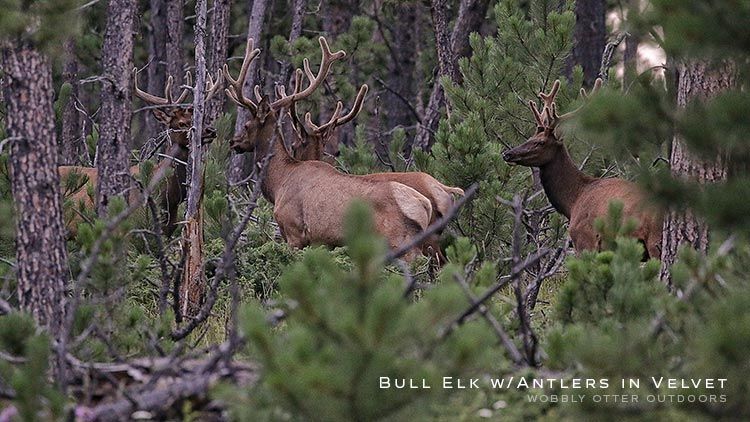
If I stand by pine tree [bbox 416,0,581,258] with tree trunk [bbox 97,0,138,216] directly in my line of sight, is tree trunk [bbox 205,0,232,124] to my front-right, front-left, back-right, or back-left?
front-right

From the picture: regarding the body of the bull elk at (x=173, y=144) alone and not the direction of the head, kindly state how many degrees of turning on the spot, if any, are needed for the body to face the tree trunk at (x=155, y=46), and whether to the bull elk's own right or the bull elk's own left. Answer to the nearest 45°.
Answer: approximately 90° to the bull elk's own left

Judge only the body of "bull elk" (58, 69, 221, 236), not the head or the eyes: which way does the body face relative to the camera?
to the viewer's right

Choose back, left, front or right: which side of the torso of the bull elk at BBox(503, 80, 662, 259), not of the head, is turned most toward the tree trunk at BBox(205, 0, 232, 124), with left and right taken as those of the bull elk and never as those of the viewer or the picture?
front

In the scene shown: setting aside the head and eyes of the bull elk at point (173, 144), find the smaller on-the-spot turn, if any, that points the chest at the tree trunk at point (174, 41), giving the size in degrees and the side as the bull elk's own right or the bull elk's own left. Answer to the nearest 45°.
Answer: approximately 90° to the bull elk's own left

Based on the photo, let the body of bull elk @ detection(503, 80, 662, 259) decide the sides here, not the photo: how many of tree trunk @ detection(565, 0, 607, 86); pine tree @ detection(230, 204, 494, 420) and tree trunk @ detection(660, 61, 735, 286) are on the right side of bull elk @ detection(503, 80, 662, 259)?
1

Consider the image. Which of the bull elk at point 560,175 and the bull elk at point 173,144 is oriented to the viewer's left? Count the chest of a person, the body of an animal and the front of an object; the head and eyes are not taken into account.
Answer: the bull elk at point 560,175

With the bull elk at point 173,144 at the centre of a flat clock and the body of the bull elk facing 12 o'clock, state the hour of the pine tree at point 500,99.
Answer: The pine tree is roughly at 12 o'clock from the bull elk.

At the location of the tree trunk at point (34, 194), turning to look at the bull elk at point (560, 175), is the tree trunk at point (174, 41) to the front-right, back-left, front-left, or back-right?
front-left

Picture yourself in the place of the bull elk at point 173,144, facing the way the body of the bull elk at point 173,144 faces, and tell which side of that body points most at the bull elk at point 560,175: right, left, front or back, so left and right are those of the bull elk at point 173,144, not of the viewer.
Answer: front

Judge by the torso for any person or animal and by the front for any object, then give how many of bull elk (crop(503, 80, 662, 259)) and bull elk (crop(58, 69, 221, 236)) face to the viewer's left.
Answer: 1

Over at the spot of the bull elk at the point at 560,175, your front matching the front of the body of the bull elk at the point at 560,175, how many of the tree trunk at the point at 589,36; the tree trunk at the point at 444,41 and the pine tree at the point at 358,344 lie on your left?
1

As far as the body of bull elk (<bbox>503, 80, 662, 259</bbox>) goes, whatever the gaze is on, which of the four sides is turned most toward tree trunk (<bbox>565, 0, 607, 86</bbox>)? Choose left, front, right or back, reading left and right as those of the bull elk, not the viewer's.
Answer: right

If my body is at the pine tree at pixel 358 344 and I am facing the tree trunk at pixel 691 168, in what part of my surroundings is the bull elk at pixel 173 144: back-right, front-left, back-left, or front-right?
front-left

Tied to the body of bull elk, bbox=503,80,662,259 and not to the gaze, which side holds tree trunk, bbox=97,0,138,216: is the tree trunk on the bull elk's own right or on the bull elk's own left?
on the bull elk's own left

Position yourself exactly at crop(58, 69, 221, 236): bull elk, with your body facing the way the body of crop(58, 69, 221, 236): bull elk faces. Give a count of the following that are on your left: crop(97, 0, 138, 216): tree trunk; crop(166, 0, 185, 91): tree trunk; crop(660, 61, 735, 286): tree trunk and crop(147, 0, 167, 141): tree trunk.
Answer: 2

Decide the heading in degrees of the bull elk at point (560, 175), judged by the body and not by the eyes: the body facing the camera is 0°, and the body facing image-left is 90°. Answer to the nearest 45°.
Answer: approximately 90°
